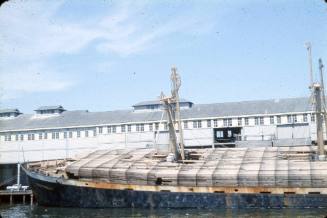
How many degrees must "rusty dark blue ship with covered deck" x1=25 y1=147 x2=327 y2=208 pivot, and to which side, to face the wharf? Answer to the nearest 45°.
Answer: approximately 45° to its right

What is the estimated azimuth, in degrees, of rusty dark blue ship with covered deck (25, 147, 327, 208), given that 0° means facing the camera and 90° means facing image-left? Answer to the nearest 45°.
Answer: approximately 90°
